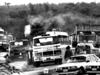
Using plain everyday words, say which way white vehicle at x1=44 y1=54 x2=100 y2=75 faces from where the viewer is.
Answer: facing the viewer and to the left of the viewer
